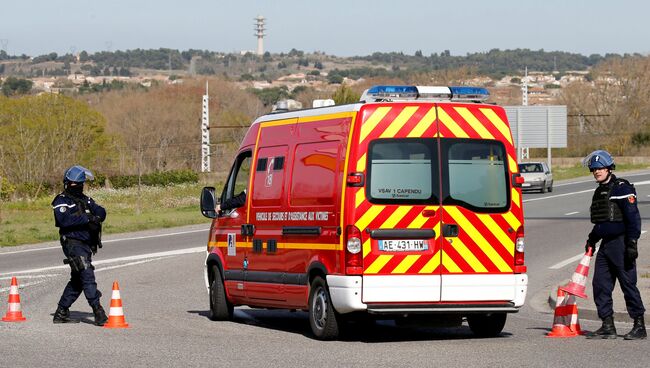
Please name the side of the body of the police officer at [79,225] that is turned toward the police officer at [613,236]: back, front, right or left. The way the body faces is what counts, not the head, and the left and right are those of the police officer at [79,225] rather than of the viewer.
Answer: front

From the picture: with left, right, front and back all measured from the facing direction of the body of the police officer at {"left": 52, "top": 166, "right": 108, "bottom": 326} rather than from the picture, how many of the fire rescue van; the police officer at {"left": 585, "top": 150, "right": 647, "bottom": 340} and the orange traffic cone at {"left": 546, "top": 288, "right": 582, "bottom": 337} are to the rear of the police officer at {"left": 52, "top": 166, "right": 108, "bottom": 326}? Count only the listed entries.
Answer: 0

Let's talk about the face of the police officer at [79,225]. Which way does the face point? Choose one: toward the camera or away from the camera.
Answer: toward the camera

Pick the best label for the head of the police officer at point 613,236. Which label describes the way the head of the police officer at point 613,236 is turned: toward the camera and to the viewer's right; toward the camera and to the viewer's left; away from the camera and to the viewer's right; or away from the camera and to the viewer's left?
toward the camera and to the viewer's left

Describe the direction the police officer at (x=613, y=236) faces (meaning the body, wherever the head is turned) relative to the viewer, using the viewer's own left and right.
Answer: facing the viewer and to the left of the viewer

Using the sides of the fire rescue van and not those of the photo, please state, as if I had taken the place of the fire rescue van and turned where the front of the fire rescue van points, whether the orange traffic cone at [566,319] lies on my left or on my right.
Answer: on my right

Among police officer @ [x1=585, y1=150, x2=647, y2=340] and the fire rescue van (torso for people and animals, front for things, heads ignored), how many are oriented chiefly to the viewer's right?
0

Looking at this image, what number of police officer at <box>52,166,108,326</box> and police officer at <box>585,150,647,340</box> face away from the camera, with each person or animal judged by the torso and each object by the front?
0

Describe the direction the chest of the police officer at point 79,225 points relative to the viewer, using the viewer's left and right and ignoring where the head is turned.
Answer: facing the viewer and to the right of the viewer

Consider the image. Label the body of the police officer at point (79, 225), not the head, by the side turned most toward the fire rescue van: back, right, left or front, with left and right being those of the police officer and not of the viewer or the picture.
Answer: front

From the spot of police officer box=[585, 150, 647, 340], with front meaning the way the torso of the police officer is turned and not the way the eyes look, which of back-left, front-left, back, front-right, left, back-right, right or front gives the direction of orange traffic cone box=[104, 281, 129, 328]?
front-right

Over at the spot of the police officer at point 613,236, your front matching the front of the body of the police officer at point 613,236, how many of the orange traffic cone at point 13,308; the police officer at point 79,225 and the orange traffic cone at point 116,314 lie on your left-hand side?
0

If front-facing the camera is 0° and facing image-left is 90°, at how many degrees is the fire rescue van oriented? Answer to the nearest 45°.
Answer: approximately 135°

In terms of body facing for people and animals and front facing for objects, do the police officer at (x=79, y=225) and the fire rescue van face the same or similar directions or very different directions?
very different directions
